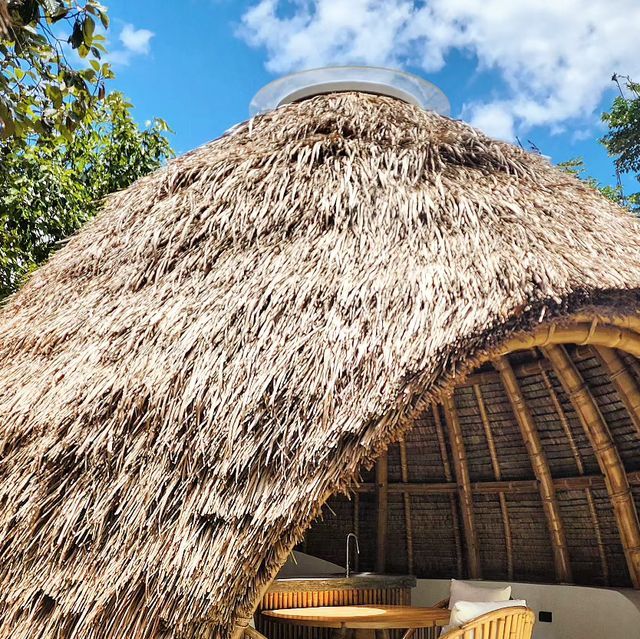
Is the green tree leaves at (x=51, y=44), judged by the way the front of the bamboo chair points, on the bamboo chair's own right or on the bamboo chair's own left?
on the bamboo chair's own left

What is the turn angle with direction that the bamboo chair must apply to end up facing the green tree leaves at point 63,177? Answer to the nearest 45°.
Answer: approximately 45° to its left

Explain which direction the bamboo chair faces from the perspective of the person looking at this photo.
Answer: facing away from the viewer and to the left of the viewer
